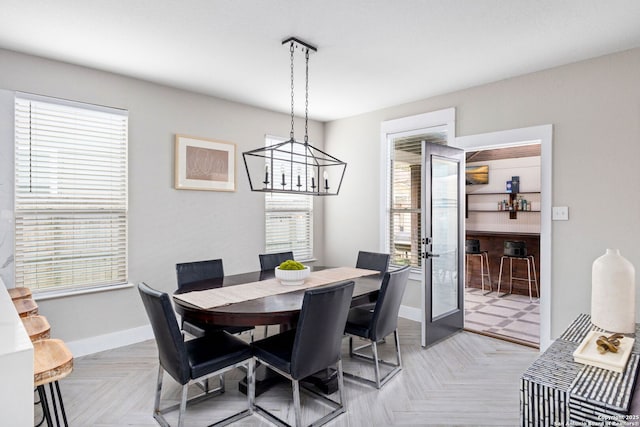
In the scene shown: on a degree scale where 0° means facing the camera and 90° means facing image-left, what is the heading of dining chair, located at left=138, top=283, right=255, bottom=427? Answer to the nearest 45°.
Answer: approximately 225°

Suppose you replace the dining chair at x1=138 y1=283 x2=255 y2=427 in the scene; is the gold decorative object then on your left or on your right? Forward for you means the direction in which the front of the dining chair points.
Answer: on your right

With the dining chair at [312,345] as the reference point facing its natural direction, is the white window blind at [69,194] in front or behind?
in front

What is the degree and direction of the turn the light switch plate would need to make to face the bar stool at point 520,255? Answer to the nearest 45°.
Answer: approximately 180°

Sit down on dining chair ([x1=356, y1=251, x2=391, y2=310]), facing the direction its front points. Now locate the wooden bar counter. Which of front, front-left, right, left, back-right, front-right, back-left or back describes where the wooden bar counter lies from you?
back

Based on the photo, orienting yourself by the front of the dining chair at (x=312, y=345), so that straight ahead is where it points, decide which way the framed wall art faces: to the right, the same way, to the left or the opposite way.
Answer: the opposite way

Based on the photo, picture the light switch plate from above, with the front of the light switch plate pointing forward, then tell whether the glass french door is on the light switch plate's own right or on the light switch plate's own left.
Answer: on the light switch plate's own right

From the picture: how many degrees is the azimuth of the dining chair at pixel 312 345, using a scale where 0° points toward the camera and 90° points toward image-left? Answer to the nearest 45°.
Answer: approximately 135°

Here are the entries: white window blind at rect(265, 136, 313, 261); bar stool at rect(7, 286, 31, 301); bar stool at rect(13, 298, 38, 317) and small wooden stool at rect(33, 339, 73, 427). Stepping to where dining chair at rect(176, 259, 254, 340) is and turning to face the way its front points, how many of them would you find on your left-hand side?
1

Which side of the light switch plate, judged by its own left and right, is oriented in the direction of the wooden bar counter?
back

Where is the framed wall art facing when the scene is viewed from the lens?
facing the viewer and to the right of the viewer

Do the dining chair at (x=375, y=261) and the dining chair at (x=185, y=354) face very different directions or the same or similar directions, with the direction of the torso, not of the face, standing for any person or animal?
very different directions

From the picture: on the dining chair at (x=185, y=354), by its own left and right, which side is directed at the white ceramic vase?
right

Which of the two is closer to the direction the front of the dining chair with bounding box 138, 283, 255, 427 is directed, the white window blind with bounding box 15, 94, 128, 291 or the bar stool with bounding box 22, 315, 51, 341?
the white window blind

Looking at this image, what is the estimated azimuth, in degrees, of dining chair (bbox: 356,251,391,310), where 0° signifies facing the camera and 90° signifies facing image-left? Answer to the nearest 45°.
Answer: approximately 45°

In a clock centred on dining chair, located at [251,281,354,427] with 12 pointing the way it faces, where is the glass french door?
The glass french door is roughly at 3 o'clock from the dining chair.
